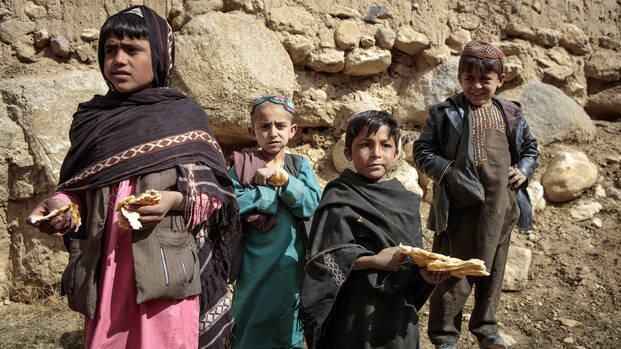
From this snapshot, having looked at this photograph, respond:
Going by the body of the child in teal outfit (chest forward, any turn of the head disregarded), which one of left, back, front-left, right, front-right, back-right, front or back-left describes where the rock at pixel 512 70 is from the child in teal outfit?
back-left

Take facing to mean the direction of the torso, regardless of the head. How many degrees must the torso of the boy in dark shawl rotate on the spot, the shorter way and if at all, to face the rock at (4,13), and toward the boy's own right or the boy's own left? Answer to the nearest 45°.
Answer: approximately 180°

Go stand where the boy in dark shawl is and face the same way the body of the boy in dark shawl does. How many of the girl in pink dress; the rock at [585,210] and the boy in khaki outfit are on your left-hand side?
2

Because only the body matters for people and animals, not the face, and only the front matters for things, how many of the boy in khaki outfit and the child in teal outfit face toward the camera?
2

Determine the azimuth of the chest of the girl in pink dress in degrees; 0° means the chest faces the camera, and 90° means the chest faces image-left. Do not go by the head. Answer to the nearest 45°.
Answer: approximately 45°

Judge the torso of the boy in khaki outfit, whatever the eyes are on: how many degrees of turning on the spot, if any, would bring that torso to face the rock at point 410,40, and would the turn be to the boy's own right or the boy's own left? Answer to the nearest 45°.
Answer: approximately 180°

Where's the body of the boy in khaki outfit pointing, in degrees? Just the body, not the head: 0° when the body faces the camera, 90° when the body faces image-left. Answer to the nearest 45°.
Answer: approximately 0°

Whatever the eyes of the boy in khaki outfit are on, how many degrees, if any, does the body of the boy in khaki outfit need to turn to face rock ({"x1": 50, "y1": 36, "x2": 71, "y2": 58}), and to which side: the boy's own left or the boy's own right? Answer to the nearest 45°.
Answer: approximately 90° to the boy's own right

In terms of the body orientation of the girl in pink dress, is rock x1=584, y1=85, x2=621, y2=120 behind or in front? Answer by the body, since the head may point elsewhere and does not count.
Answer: behind

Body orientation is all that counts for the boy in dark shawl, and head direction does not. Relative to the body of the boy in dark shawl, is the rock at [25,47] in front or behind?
behind
